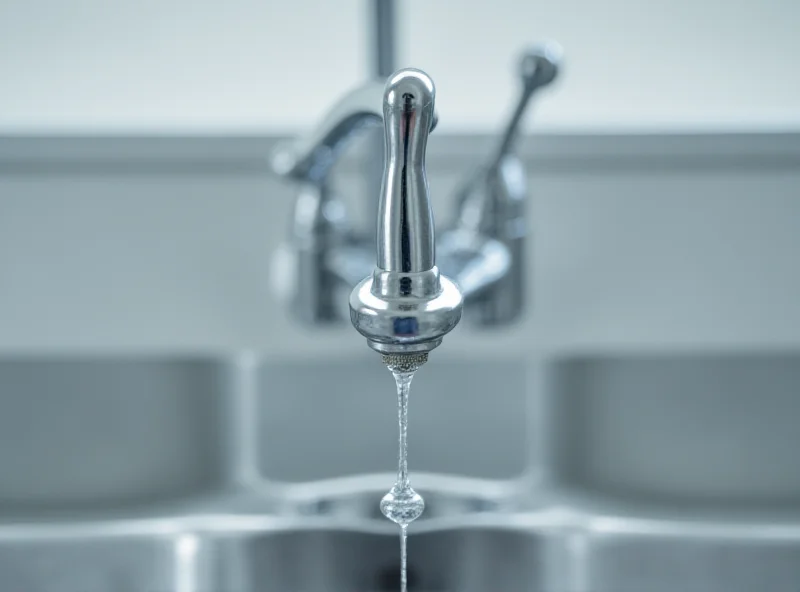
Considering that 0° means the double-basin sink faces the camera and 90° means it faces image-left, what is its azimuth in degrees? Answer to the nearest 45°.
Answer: approximately 0°

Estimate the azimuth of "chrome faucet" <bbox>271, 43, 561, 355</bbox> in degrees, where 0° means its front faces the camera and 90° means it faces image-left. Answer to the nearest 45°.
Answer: approximately 0°
